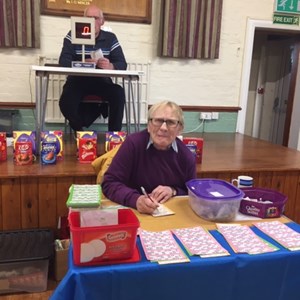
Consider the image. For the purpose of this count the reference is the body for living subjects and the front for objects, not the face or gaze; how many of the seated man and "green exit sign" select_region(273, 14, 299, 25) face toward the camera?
2

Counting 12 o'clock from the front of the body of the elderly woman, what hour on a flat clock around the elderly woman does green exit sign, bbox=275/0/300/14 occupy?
The green exit sign is roughly at 7 o'clock from the elderly woman.

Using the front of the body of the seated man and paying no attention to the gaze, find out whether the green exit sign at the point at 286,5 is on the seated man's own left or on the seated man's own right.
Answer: on the seated man's own left

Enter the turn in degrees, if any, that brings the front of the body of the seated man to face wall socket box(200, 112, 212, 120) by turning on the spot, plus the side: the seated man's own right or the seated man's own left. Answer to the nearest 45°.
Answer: approximately 135° to the seated man's own left

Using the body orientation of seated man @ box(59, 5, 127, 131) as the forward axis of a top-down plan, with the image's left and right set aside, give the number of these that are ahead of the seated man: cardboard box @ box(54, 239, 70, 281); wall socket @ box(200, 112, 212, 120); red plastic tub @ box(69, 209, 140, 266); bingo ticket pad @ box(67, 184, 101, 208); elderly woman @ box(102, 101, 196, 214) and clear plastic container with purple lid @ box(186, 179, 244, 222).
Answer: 5

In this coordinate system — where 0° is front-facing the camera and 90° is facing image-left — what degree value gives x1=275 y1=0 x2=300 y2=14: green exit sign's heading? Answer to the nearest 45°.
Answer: approximately 0°

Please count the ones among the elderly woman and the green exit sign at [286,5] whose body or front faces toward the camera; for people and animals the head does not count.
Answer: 2

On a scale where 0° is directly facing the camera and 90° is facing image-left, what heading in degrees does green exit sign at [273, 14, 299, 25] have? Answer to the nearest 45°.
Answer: approximately 0°
